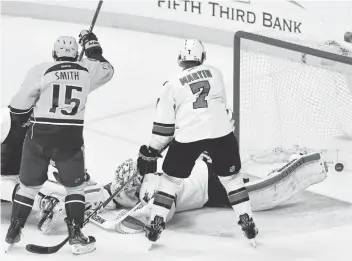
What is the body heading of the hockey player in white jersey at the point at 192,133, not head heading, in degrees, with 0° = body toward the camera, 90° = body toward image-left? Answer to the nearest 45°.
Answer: approximately 180°

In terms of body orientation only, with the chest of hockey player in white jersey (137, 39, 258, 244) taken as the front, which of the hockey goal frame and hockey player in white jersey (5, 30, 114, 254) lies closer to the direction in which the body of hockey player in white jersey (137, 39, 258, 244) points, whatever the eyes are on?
the hockey goal frame

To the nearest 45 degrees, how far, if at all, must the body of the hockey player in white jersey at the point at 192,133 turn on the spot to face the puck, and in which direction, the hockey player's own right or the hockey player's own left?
approximately 45° to the hockey player's own right

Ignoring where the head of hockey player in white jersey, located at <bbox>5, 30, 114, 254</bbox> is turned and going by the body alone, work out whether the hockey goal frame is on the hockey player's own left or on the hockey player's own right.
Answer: on the hockey player's own right

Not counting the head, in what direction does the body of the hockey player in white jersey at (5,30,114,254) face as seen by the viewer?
away from the camera

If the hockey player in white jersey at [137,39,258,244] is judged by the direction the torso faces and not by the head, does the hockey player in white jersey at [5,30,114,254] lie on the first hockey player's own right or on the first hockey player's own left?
on the first hockey player's own left

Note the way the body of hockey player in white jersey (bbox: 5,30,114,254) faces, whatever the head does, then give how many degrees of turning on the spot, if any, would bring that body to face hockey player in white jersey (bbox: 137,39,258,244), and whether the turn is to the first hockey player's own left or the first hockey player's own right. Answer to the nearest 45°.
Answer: approximately 90° to the first hockey player's own right

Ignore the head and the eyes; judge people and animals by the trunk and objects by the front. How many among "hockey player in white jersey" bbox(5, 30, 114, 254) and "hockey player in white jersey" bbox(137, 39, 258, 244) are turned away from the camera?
2

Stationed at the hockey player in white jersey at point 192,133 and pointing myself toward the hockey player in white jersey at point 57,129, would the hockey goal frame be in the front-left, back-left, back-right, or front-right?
back-right
